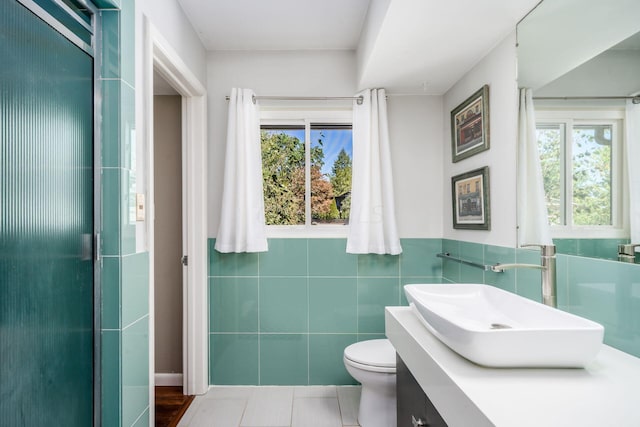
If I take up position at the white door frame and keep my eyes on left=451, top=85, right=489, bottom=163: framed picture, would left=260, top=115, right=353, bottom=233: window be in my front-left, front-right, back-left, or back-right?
front-left

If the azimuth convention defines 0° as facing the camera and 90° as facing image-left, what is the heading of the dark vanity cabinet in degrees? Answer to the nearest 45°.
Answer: approximately 90°

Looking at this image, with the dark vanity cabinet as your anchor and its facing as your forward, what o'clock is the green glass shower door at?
The green glass shower door is roughly at 11 o'clock from the dark vanity cabinet.

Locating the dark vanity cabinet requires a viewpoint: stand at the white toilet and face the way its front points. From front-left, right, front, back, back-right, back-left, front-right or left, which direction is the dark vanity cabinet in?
left

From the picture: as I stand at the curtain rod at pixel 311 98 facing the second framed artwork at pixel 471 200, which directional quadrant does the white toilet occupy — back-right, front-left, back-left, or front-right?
front-right

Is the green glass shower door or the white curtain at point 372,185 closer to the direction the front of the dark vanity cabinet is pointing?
the green glass shower door

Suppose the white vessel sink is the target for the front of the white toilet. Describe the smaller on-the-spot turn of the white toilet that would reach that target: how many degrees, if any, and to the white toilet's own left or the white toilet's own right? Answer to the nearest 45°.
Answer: approximately 90° to the white toilet's own left

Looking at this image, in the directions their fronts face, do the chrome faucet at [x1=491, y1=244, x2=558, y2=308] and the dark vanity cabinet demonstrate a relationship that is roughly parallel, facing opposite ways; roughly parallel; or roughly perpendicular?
roughly parallel

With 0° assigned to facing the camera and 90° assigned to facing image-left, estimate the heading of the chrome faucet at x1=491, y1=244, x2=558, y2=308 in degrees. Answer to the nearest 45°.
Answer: approximately 90°

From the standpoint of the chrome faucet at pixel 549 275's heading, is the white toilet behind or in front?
in front

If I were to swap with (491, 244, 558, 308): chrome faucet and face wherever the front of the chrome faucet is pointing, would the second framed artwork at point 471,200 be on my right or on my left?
on my right
